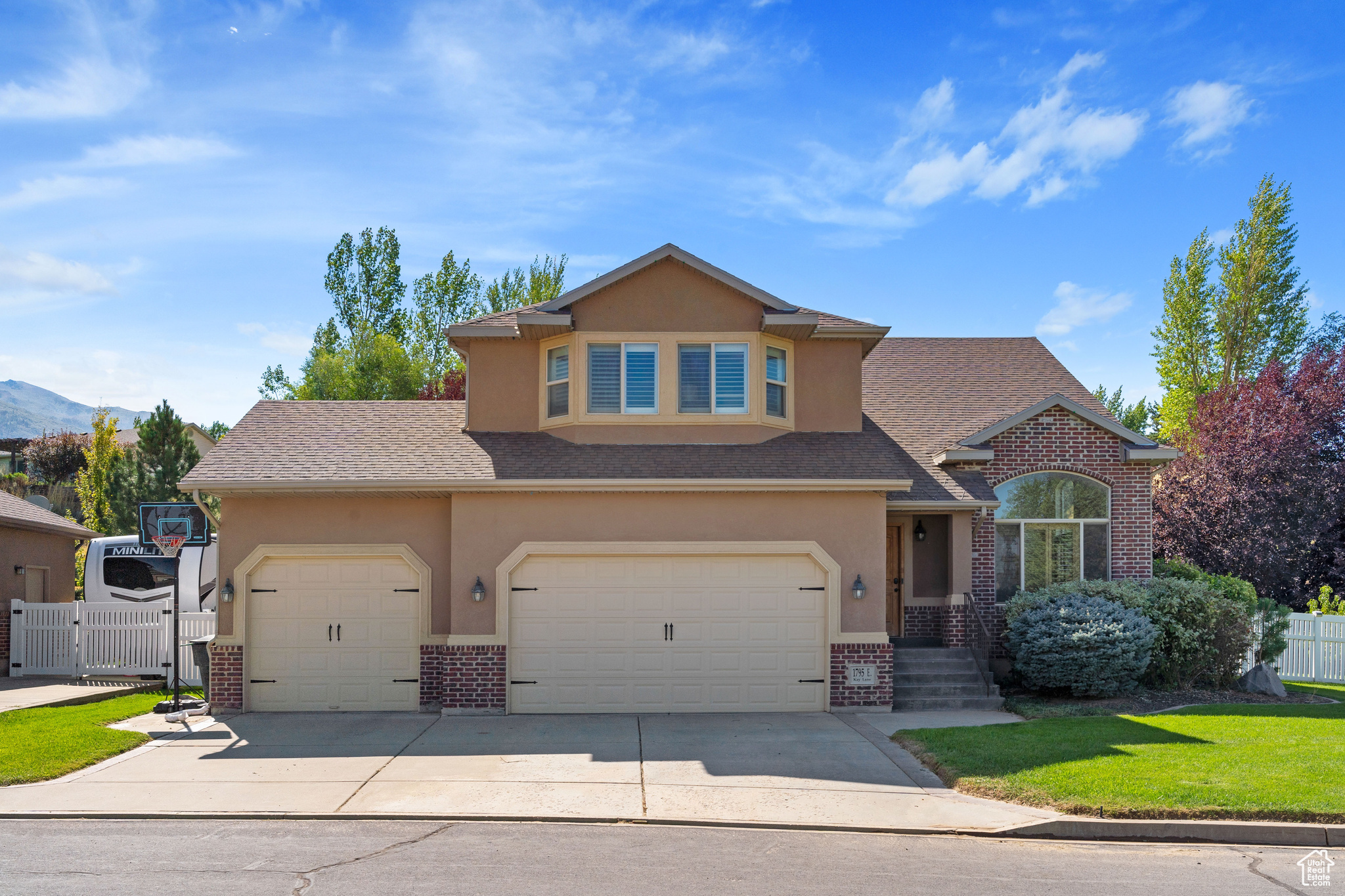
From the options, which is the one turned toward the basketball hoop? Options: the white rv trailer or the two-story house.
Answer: the white rv trailer

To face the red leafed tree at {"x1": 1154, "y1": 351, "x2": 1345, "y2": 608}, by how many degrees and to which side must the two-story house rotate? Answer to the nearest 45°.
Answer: approximately 135° to its left

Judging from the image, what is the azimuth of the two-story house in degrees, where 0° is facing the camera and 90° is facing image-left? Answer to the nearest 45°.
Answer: approximately 0°

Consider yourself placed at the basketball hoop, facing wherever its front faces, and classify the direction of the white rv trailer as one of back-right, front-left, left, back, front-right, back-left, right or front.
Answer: back

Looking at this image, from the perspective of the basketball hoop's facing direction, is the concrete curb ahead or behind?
ahead

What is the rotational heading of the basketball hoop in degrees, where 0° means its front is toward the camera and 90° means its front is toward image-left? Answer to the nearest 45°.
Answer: approximately 0°

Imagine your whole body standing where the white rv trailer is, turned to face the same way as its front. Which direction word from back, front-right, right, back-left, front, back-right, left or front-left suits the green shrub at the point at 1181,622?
front-left

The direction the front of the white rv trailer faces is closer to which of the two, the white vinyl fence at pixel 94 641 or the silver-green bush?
the white vinyl fence

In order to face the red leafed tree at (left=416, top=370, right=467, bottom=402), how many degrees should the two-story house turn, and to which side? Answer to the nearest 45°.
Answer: approximately 180°
